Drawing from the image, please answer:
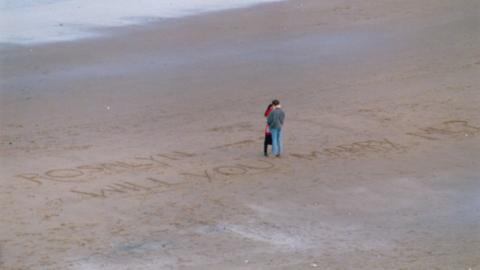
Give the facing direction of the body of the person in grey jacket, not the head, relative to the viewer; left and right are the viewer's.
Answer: facing away from the viewer and to the left of the viewer
